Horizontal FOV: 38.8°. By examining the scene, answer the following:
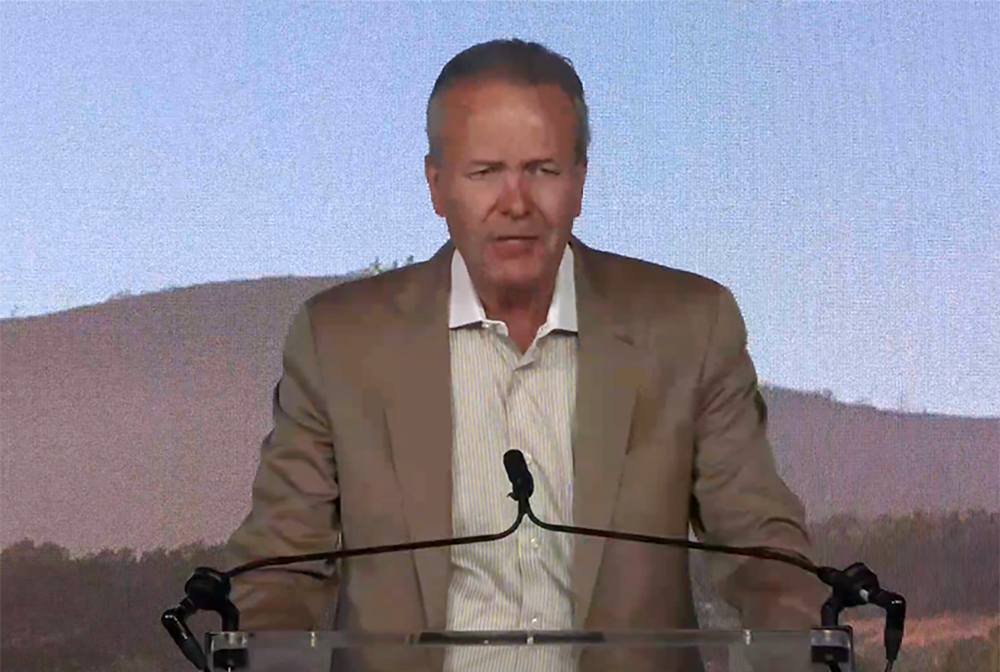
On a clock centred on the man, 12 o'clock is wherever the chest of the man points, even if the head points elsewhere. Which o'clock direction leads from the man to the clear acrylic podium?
The clear acrylic podium is roughly at 12 o'clock from the man.

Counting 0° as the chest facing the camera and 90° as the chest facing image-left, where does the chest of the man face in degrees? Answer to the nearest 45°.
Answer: approximately 0°
